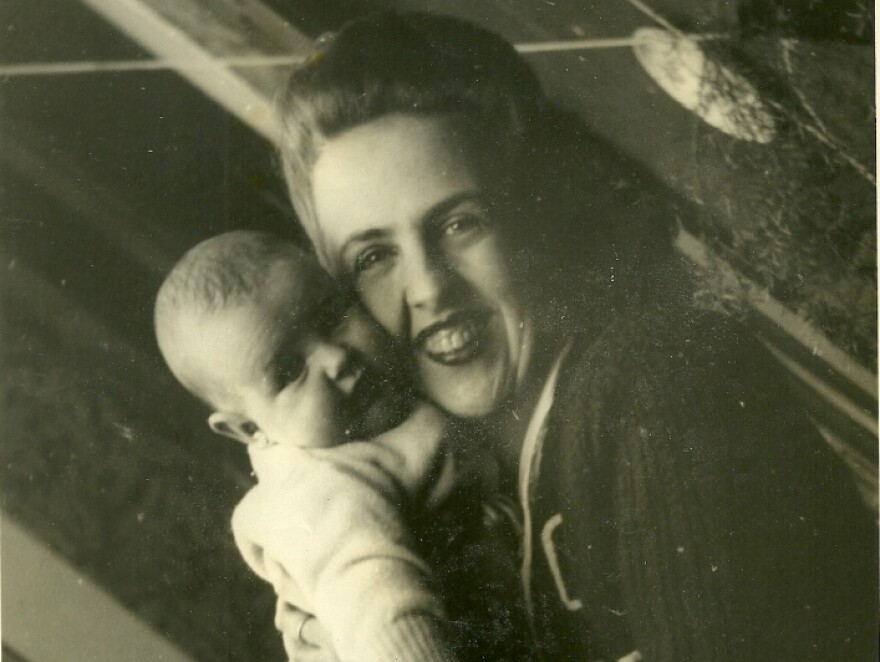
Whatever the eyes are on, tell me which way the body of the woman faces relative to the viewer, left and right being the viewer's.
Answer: facing the viewer and to the left of the viewer
